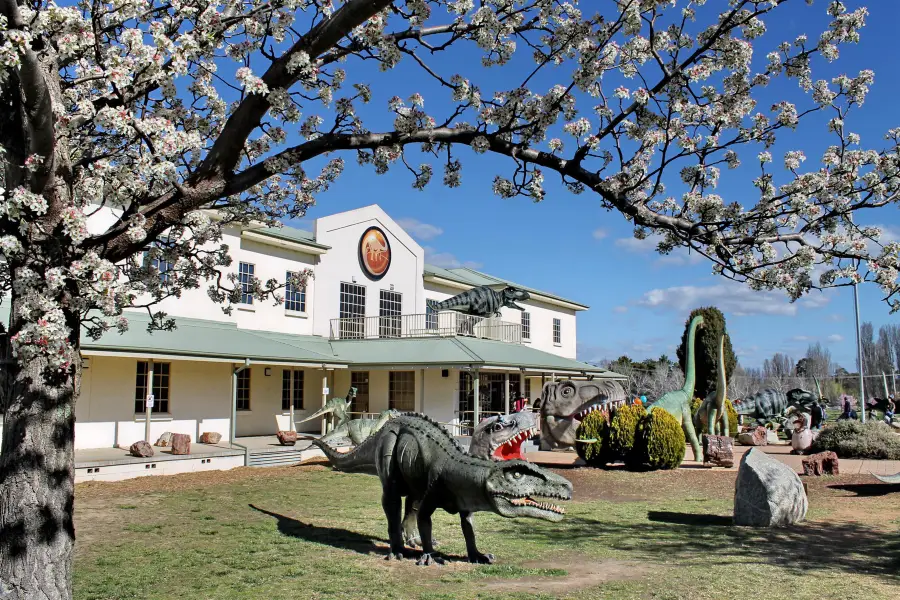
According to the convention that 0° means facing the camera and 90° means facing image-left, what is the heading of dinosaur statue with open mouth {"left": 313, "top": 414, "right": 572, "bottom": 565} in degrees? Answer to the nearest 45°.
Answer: approximately 315°

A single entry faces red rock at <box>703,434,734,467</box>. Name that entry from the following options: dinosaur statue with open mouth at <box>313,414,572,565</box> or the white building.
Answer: the white building

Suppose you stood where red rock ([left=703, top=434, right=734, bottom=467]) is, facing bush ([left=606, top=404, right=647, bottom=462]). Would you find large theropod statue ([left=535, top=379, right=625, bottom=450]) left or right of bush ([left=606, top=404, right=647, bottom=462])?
right

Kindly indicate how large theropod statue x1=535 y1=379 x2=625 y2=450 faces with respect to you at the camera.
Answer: facing to the right of the viewer

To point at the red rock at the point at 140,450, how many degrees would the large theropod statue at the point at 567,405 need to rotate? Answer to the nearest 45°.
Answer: approximately 135° to its right
